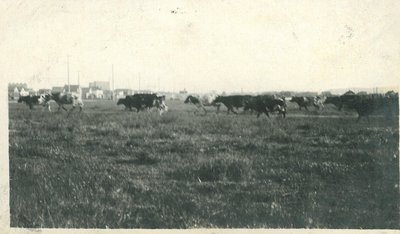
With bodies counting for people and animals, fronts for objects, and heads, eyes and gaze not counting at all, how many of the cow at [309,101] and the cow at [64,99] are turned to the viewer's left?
2

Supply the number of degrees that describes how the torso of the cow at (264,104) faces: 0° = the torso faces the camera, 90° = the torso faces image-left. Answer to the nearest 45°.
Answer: approximately 90°

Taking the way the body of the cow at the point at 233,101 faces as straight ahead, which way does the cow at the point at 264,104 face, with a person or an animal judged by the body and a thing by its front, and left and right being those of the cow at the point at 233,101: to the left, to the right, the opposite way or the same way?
the same way

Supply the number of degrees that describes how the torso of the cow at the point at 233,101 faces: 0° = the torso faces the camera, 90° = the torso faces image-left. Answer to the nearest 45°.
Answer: approximately 90°

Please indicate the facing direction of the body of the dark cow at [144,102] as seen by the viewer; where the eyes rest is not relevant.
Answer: to the viewer's left

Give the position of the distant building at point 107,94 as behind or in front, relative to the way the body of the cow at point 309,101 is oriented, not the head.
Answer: in front

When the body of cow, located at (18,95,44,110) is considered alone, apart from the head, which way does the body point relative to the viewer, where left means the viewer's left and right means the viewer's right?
facing to the left of the viewer
